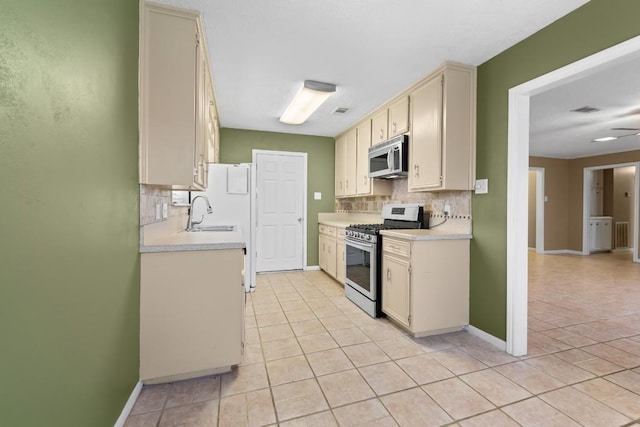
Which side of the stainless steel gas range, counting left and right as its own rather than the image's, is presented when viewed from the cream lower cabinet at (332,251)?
right

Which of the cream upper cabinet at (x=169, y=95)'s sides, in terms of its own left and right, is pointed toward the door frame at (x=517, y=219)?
front

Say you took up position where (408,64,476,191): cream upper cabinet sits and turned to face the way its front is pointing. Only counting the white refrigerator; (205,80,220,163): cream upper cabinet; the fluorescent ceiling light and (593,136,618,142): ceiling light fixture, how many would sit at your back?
1

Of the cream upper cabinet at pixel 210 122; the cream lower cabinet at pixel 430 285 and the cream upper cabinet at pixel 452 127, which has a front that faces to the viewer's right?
the cream upper cabinet at pixel 210 122

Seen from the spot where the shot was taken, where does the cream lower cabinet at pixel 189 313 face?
facing to the right of the viewer

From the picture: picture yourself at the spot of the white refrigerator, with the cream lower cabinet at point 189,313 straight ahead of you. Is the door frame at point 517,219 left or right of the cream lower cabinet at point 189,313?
left

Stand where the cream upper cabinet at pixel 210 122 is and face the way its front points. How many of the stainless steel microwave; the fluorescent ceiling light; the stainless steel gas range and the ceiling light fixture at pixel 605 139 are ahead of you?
4

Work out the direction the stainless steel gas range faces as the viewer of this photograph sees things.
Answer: facing the viewer and to the left of the viewer

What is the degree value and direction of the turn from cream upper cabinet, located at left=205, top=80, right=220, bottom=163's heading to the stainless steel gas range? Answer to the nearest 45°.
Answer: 0° — it already faces it

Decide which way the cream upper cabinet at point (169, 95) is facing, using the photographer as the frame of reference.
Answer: facing to the right of the viewer

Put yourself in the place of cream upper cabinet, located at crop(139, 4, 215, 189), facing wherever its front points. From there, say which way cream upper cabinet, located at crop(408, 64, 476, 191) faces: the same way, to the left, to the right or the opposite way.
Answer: the opposite way

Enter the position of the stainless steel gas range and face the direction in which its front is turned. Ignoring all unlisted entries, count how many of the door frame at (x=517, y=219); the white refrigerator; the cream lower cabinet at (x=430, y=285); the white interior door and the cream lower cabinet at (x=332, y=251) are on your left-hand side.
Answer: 2

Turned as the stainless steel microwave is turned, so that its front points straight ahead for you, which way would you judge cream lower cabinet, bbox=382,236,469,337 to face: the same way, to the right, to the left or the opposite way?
the same way

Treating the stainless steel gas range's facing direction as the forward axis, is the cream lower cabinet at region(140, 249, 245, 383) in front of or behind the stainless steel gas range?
in front

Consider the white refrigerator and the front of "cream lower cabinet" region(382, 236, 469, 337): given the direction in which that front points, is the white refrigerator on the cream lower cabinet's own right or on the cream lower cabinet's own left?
on the cream lower cabinet's own right

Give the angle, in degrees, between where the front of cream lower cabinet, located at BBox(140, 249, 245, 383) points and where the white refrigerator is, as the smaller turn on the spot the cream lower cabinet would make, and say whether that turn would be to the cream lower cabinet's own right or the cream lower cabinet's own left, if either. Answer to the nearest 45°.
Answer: approximately 90° to the cream lower cabinet's own left

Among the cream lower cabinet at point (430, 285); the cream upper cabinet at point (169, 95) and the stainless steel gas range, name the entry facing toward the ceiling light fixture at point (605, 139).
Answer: the cream upper cabinet

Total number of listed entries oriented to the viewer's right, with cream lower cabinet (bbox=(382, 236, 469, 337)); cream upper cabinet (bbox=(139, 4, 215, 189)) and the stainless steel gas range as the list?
1

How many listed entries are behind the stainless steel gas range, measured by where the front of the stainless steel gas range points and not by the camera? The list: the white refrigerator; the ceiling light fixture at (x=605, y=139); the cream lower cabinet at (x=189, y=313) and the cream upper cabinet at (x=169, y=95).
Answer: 1

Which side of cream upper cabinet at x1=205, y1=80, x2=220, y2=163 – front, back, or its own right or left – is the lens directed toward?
right
